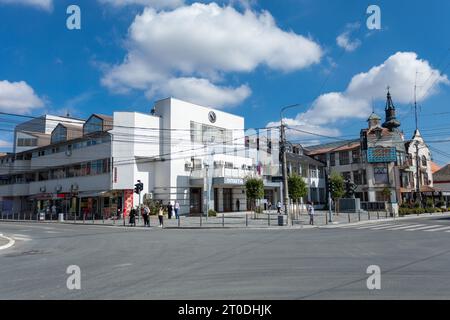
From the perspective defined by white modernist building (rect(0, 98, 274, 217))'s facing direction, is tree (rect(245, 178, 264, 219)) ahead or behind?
ahead

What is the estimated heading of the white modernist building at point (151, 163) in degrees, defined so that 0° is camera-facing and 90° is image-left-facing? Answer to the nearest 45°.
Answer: approximately 315°
